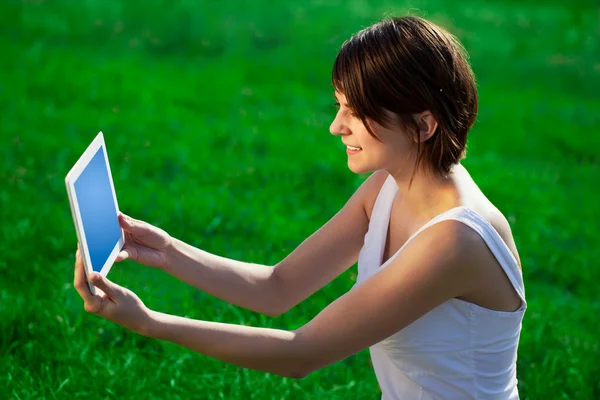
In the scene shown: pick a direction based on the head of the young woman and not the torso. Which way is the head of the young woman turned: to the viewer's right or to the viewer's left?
to the viewer's left

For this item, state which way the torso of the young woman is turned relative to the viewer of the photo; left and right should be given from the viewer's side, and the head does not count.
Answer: facing to the left of the viewer
